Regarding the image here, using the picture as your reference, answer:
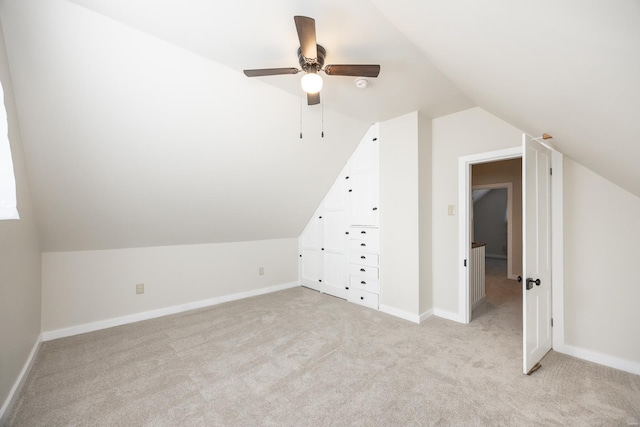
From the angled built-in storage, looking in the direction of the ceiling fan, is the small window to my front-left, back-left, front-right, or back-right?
front-right

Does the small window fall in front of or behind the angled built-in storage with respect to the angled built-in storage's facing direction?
in front

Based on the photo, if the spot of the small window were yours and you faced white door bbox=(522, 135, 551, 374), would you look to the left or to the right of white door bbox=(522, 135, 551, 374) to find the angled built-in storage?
left

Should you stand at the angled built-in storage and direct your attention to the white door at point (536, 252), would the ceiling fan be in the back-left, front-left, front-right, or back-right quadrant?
front-right

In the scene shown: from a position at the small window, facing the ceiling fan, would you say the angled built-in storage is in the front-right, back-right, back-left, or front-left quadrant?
front-left

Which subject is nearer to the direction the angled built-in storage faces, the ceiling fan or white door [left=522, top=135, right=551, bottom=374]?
the ceiling fan

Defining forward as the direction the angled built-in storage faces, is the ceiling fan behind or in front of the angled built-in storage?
in front

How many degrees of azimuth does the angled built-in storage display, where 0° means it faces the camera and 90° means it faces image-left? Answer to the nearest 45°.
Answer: approximately 45°

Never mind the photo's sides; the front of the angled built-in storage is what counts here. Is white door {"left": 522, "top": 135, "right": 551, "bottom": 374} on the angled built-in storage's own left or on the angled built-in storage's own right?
on the angled built-in storage's own left
